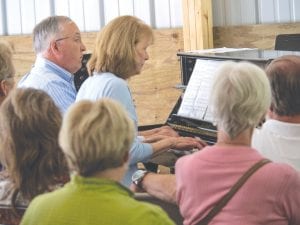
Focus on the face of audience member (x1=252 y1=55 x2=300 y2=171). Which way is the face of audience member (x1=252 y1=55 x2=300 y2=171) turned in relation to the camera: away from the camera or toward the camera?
away from the camera

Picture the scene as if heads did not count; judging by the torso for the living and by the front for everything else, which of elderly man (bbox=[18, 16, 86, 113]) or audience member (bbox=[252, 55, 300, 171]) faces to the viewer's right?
the elderly man

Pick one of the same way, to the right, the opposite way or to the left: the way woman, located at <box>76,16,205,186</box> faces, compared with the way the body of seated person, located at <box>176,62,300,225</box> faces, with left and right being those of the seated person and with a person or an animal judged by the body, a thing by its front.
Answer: to the right

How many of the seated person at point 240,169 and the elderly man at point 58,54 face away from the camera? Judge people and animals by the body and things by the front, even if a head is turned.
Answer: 1

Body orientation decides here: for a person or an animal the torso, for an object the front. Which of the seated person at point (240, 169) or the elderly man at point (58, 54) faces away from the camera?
the seated person

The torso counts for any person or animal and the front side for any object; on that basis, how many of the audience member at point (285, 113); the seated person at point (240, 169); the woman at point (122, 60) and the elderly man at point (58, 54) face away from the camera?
2

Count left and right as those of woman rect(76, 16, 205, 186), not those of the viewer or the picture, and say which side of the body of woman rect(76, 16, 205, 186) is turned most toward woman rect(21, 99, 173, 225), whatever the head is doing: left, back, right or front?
right

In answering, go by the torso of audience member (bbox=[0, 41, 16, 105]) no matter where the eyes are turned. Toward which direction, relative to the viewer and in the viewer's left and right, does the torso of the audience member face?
facing away from the viewer and to the right of the viewer

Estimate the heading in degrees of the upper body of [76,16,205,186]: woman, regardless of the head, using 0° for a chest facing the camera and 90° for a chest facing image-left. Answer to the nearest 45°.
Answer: approximately 270°

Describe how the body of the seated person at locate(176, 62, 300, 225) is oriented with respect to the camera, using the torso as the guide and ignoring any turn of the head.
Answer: away from the camera

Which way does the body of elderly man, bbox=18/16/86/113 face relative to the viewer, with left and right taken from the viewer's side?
facing to the right of the viewer

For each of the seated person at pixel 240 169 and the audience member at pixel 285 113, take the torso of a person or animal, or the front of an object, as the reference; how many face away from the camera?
2
